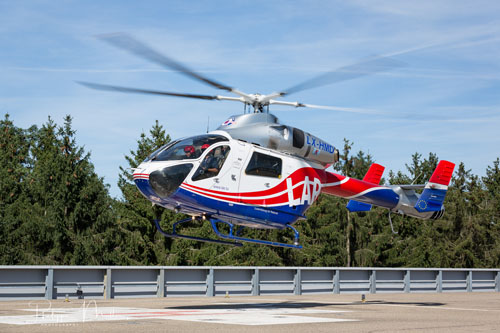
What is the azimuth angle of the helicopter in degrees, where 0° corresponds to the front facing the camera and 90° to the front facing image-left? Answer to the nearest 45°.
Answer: approximately 45°
